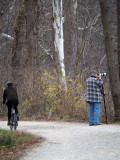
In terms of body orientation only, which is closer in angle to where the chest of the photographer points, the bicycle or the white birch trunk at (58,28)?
the white birch trunk

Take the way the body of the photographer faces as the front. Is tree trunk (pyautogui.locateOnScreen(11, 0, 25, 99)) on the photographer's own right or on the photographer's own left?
on the photographer's own left

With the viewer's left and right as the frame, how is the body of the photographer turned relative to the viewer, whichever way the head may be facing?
facing away from the viewer and to the right of the viewer

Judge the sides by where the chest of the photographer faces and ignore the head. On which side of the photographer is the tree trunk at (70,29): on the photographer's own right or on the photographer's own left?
on the photographer's own left

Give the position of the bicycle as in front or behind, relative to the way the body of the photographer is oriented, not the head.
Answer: behind

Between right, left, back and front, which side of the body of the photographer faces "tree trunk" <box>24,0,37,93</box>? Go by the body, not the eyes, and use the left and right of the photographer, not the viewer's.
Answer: left
